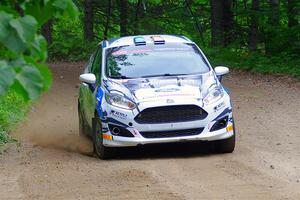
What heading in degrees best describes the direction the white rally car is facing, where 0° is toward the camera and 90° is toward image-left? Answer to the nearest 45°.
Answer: approximately 0°

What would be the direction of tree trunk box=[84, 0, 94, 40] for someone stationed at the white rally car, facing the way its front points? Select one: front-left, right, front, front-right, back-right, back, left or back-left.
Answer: back

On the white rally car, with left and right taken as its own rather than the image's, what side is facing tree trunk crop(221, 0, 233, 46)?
back

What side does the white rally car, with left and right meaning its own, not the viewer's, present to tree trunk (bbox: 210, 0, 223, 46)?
back

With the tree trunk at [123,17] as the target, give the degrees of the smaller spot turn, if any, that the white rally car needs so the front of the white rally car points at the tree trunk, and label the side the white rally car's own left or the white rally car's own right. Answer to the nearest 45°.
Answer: approximately 180°

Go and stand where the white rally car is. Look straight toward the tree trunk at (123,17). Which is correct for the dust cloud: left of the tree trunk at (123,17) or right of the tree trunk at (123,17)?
left
